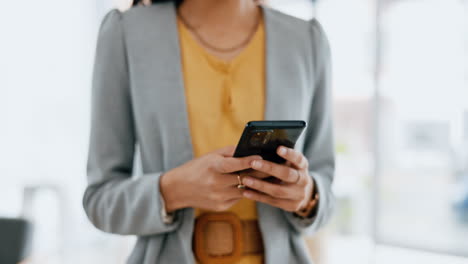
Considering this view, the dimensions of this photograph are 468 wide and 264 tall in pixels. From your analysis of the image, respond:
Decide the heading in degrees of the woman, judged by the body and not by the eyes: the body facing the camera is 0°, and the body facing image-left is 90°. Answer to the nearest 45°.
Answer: approximately 0°
